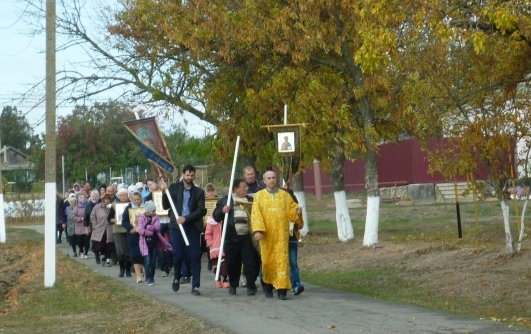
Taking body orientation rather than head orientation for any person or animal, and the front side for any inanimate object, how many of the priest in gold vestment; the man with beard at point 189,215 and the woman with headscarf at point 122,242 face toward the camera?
3

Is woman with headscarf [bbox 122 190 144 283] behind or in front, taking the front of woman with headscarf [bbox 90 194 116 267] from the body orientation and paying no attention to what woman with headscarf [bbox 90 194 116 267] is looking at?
in front

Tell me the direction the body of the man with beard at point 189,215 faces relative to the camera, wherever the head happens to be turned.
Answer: toward the camera

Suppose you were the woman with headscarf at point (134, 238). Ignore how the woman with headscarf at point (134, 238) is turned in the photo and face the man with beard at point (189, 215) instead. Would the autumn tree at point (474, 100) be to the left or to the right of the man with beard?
left

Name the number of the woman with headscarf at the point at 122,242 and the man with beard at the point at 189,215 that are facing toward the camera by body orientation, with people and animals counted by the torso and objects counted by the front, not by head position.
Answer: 2

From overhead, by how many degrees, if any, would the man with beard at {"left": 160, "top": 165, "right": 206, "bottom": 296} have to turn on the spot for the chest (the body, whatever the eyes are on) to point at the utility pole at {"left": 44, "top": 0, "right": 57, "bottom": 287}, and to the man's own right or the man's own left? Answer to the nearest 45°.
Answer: approximately 135° to the man's own right

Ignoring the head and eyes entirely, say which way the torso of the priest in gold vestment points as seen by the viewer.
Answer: toward the camera
